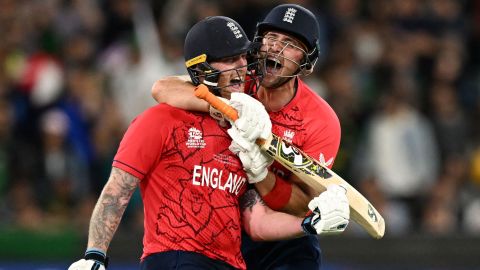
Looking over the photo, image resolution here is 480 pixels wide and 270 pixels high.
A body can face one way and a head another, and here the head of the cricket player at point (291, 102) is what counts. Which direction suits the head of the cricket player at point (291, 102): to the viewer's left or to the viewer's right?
to the viewer's left

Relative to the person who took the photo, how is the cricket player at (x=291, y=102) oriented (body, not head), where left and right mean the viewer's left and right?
facing the viewer and to the left of the viewer

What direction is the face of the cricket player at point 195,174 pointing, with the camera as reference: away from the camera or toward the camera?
toward the camera

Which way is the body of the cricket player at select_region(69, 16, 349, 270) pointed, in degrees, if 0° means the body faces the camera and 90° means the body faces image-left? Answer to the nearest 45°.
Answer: approximately 315°

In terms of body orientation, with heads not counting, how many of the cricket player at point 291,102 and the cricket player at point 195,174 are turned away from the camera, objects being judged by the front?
0
